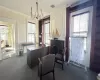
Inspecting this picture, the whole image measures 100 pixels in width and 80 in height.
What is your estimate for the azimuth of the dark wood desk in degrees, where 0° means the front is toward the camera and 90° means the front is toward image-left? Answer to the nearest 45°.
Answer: approximately 315°

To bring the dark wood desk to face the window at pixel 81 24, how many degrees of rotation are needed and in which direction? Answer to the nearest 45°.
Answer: approximately 45° to its left

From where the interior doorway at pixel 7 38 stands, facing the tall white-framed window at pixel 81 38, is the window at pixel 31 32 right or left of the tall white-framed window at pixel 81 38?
left
